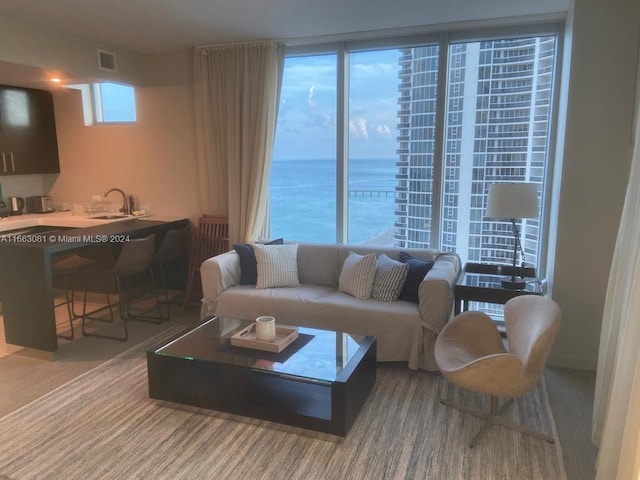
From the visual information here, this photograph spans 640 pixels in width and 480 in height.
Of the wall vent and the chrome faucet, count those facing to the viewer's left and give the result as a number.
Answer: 1

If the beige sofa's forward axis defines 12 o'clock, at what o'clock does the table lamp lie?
The table lamp is roughly at 8 o'clock from the beige sofa.

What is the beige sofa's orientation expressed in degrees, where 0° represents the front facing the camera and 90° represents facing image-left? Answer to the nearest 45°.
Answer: approximately 45°

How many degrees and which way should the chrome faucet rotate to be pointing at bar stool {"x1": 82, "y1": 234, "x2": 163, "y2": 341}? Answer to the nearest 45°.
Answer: approximately 90° to its left

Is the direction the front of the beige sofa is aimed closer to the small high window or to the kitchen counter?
the kitchen counter

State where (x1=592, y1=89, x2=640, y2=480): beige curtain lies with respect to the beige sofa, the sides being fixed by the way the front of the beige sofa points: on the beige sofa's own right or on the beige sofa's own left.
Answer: on the beige sofa's own left

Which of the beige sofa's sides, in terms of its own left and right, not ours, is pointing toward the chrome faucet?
right

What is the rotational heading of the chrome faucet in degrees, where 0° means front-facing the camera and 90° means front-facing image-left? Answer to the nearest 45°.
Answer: approximately 90°
